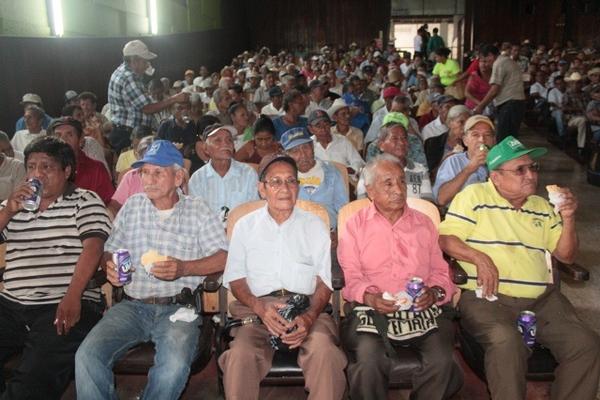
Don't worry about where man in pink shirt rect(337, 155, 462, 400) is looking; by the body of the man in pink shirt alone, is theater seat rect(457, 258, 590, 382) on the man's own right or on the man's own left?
on the man's own left

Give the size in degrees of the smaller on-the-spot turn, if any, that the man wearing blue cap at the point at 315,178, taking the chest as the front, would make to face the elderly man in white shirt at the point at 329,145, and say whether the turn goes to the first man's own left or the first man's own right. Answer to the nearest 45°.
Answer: approximately 180°

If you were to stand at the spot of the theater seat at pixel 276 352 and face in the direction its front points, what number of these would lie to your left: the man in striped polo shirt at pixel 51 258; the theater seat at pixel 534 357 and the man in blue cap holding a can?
1

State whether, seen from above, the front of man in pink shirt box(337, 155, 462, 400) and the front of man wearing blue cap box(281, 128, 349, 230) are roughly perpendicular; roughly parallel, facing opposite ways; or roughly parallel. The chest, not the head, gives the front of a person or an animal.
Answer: roughly parallel

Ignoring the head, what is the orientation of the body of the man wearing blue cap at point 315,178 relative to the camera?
toward the camera

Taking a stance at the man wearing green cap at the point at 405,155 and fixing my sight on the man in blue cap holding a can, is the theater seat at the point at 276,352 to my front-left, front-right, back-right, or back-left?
front-left

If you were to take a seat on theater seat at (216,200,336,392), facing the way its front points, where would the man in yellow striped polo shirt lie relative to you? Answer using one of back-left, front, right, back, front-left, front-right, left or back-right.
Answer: left

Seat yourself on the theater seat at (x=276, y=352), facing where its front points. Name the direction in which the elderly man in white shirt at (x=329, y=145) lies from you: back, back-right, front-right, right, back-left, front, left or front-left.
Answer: back

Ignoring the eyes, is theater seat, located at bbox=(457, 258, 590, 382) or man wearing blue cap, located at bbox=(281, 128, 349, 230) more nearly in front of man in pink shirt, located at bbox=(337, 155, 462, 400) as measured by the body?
the theater seat

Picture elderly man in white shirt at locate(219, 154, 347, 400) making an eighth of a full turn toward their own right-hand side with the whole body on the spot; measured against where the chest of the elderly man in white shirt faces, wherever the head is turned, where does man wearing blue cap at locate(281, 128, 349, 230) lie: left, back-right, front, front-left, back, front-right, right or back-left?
back-right

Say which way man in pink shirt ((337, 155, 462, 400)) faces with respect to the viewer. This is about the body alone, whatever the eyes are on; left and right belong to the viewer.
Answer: facing the viewer

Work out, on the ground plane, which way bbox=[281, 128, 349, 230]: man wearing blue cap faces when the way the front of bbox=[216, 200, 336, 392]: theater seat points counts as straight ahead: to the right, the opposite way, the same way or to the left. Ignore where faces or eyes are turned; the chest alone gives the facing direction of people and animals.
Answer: the same way

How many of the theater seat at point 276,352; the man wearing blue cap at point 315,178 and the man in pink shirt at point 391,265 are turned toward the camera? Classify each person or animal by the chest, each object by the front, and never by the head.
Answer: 3

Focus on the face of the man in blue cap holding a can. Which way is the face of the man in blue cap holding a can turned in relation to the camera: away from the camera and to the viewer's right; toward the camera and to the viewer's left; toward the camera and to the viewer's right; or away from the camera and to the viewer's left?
toward the camera and to the viewer's left

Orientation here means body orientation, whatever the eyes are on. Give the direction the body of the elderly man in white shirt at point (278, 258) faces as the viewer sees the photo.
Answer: toward the camera

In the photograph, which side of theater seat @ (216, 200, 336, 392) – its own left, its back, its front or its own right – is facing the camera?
front
